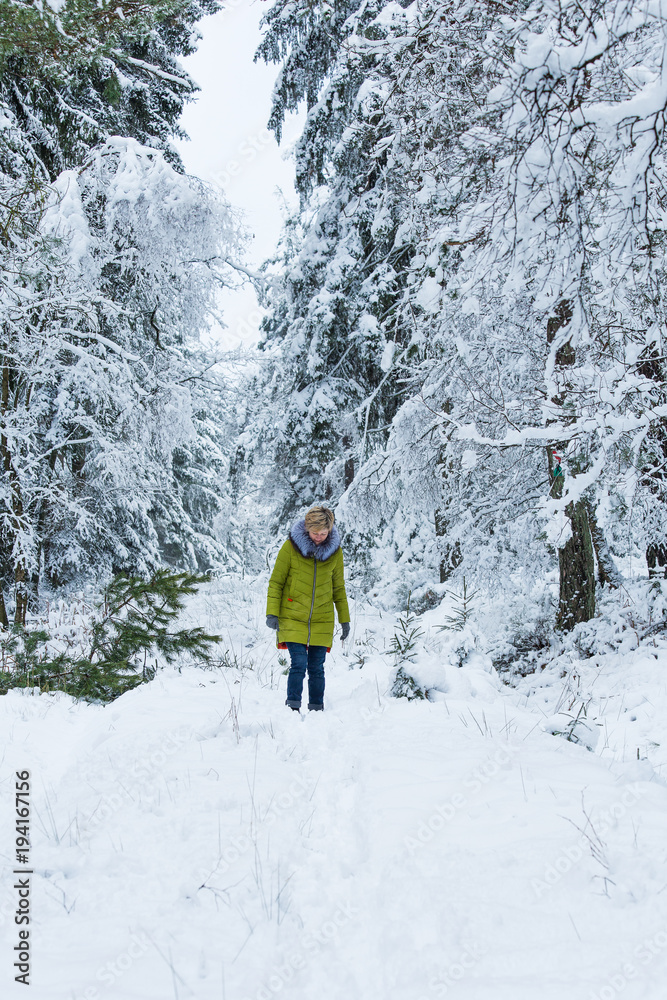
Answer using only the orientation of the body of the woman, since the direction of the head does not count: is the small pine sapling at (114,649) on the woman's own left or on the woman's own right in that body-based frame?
on the woman's own right

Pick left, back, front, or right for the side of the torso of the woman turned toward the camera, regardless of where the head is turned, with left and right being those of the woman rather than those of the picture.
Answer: front
